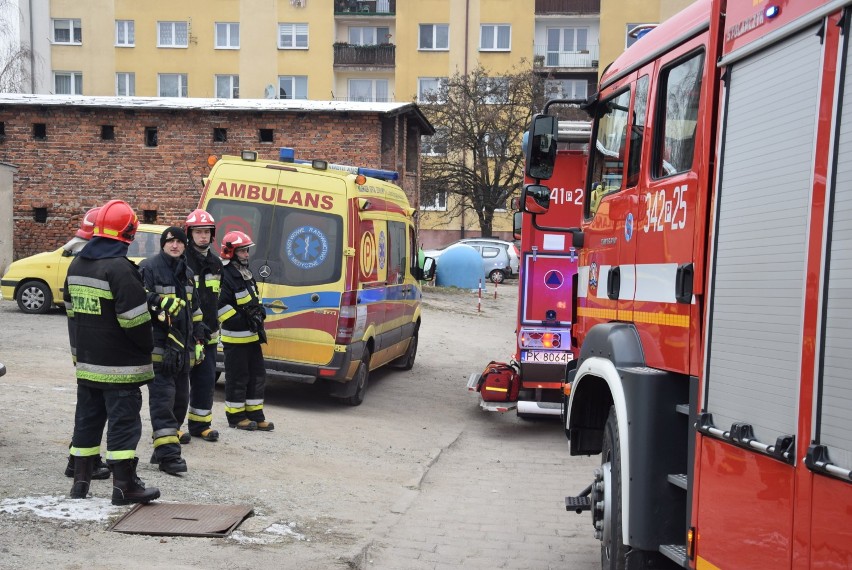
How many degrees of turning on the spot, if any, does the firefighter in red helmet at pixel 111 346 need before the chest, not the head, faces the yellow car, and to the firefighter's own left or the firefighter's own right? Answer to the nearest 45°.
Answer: approximately 45° to the firefighter's own left

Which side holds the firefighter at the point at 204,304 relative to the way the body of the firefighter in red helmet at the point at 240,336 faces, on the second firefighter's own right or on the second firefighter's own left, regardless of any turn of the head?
on the second firefighter's own right

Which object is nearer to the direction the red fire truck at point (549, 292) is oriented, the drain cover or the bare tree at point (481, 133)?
the bare tree

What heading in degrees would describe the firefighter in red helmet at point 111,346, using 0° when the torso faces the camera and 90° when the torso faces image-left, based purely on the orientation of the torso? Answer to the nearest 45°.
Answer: approximately 225°

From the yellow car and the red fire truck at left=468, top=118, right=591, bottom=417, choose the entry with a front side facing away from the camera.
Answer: the red fire truck

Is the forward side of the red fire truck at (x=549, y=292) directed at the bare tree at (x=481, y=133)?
yes

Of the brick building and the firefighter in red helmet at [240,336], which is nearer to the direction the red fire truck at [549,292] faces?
the brick building

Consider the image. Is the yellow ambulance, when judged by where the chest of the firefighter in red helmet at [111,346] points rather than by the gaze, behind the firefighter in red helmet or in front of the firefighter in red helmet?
in front

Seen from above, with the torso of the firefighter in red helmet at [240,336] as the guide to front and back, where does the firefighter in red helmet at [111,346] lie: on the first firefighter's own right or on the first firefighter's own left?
on the first firefighter's own right

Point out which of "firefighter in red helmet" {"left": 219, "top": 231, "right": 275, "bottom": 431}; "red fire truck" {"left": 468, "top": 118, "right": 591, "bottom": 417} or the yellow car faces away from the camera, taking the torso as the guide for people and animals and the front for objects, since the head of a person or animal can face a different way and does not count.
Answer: the red fire truck

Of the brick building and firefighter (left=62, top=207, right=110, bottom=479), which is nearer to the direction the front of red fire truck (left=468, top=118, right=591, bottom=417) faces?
the brick building
